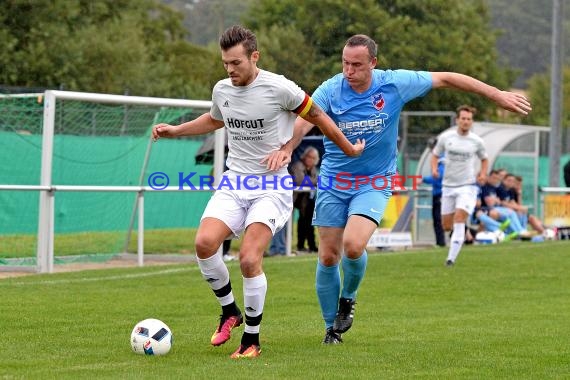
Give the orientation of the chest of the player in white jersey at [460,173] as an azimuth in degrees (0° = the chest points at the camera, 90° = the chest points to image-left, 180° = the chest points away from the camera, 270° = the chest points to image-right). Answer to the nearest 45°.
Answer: approximately 0°

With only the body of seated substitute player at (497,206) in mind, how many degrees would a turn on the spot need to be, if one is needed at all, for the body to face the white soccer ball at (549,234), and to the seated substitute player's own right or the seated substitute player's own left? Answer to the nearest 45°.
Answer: approximately 90° to the seated substitute player's own left

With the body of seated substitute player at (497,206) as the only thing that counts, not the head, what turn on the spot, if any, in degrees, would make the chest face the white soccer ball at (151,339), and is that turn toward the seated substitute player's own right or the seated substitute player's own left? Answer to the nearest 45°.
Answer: approximately 45° to the seated substitute player's own right

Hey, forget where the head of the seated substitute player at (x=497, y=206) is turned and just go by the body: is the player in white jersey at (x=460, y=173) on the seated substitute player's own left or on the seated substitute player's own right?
on the seated substitute player's own right
